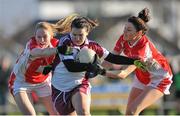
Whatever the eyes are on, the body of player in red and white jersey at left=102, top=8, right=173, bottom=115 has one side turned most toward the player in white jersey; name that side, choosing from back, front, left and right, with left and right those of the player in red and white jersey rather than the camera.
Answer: front

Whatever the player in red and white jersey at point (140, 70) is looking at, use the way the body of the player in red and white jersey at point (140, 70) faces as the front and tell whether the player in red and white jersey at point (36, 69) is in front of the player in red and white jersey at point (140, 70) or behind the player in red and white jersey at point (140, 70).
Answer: in front

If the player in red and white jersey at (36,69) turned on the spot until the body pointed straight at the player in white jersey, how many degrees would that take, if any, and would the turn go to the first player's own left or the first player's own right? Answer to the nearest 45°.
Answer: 0° — they already face them

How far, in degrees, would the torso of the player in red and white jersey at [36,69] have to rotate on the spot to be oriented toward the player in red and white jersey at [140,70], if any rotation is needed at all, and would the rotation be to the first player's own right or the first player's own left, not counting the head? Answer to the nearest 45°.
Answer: approximately 45° to the first player's own left

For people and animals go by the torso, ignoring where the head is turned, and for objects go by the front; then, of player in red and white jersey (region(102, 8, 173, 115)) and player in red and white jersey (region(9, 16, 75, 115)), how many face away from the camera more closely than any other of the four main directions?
0

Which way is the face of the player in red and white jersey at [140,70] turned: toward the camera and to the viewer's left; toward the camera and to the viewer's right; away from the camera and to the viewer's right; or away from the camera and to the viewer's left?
toward the camera and to the viewer's left

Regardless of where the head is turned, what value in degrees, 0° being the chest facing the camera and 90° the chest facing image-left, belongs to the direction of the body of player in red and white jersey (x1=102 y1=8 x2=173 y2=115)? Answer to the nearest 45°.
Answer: approximately 45°
